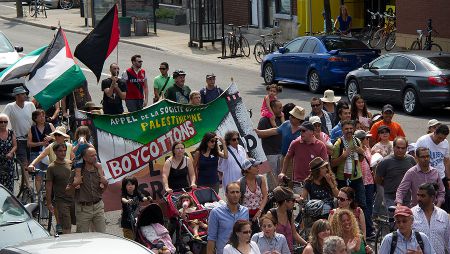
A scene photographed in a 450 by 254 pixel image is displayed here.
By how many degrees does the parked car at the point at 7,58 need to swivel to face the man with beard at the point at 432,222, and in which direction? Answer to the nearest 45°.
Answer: approximately 45° to its right

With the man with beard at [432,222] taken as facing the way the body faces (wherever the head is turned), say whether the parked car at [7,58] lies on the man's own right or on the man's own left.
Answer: on the man's own right

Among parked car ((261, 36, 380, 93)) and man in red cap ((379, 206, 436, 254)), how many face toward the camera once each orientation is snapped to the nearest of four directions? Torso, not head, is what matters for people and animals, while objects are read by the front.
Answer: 1

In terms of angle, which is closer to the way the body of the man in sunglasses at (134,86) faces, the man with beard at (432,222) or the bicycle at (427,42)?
the man with beard

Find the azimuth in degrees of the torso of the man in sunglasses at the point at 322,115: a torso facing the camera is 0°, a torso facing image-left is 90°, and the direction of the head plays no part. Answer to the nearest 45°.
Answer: approximately 45°

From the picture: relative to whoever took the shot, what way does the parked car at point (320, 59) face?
facing away from the viewer and to the left of the viewer

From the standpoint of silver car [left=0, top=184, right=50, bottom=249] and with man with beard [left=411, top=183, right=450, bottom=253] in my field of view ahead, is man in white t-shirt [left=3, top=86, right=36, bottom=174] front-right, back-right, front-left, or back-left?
back-left

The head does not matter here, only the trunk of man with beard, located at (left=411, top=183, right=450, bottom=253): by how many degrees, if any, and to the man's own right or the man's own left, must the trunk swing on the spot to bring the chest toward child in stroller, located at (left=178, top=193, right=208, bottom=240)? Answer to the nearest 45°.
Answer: approximately 45° to the man's own right
